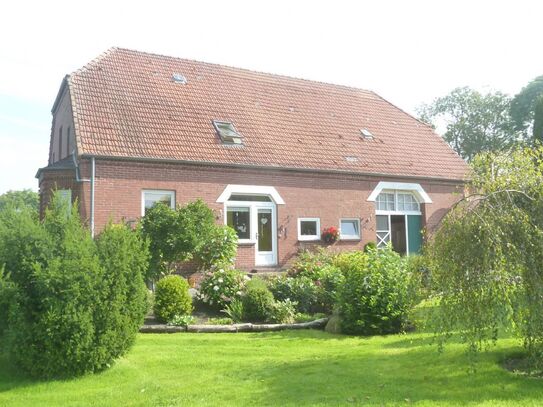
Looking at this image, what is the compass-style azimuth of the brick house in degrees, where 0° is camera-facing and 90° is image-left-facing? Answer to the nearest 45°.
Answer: approximately 315°

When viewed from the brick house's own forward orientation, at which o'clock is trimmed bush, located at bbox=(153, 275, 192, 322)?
The trimmed bush is roughly at 2 o'clock from the brick house.

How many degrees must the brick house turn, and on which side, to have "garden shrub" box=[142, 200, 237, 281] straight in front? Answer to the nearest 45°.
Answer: approximately 45° to its right

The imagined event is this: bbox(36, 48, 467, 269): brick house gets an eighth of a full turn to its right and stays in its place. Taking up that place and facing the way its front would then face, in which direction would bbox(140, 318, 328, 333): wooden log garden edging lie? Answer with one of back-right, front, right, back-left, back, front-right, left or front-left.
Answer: front

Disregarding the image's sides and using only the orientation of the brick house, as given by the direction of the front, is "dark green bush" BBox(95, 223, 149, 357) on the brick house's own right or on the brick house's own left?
on the brick house's own right

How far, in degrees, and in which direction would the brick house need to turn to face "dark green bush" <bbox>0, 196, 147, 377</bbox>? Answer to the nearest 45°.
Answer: approximately 45° to its right

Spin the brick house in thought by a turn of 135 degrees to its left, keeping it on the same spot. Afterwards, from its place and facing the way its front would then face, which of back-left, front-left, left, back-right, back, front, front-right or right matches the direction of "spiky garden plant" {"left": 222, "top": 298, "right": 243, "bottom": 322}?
back

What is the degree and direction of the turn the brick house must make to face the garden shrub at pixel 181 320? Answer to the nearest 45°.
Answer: approximately 45° to its right

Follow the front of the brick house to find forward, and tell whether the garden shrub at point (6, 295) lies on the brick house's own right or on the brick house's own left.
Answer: on the brick house's own right
